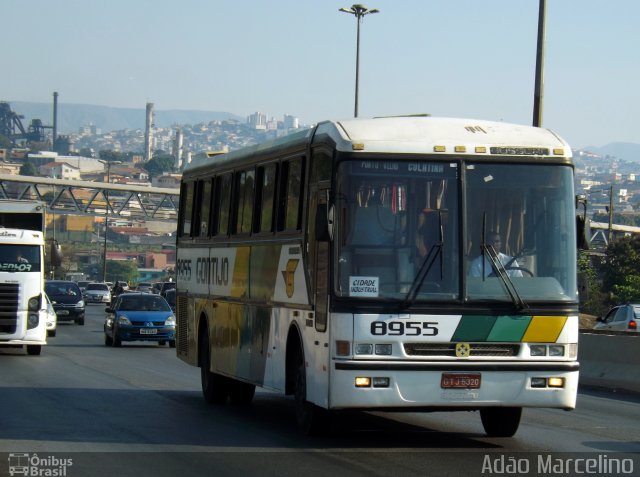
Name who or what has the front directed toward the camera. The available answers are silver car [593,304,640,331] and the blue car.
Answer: the blue car

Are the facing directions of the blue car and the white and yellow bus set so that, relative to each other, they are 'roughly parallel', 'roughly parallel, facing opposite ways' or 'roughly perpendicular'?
roughly parallel

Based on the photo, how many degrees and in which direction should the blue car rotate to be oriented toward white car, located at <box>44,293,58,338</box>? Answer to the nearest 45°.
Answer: approximately 135° to its right

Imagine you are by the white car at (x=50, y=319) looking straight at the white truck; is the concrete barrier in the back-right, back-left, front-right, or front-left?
front-left

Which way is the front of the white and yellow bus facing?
toward the camera

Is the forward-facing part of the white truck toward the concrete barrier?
no

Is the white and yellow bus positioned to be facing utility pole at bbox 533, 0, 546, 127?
no

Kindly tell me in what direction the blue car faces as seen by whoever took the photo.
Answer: facing the viewer

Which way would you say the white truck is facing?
toward the camera

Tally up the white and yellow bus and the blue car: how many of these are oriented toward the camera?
2

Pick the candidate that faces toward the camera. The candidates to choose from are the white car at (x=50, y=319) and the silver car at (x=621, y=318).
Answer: the white car

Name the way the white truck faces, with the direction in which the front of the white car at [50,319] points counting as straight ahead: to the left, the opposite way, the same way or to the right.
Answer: the same way

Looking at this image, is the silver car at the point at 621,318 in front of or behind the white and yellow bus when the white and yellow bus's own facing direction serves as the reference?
behind

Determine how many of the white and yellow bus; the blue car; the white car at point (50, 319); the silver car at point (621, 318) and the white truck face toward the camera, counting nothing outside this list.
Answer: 4

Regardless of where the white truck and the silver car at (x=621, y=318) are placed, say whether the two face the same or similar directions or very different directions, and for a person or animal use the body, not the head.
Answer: very different directions

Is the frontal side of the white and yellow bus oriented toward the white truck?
no

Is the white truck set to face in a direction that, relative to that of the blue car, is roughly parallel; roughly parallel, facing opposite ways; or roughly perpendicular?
roughly parallel

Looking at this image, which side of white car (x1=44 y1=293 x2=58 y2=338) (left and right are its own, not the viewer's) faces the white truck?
front
